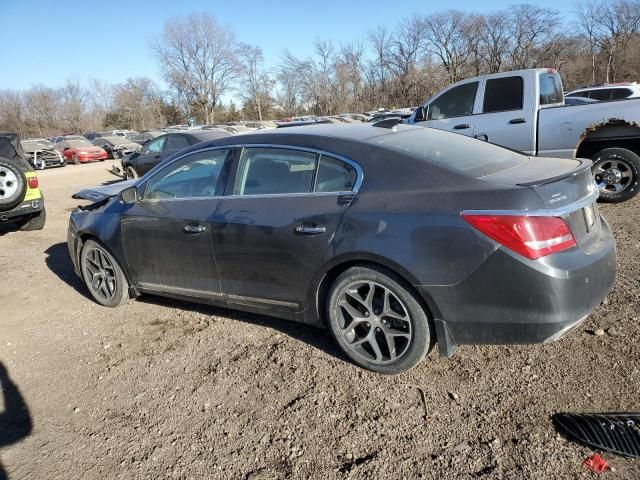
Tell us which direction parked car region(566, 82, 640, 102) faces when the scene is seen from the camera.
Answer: facing to the left of the viewer

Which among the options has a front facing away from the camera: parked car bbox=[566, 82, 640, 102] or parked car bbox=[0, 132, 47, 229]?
parked car bbox=[0, 132, 47, 229]

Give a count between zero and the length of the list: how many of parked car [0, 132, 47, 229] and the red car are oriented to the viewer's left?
0

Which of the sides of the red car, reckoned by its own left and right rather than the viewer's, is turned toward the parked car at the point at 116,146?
left

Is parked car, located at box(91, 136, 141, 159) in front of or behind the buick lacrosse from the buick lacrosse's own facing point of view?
in front

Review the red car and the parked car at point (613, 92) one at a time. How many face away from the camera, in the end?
0

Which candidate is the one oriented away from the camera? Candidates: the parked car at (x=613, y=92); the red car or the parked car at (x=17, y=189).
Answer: the parked car at (x=17, y=189)

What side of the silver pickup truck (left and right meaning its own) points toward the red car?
front

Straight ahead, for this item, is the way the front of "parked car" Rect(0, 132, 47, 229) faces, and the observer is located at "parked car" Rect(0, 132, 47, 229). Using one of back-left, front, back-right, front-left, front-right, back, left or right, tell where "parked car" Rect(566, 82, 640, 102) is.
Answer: right

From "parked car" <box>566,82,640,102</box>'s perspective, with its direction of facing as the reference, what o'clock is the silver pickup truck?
The silver pickup truck is roughly at 9 o'clock from the parked car.
